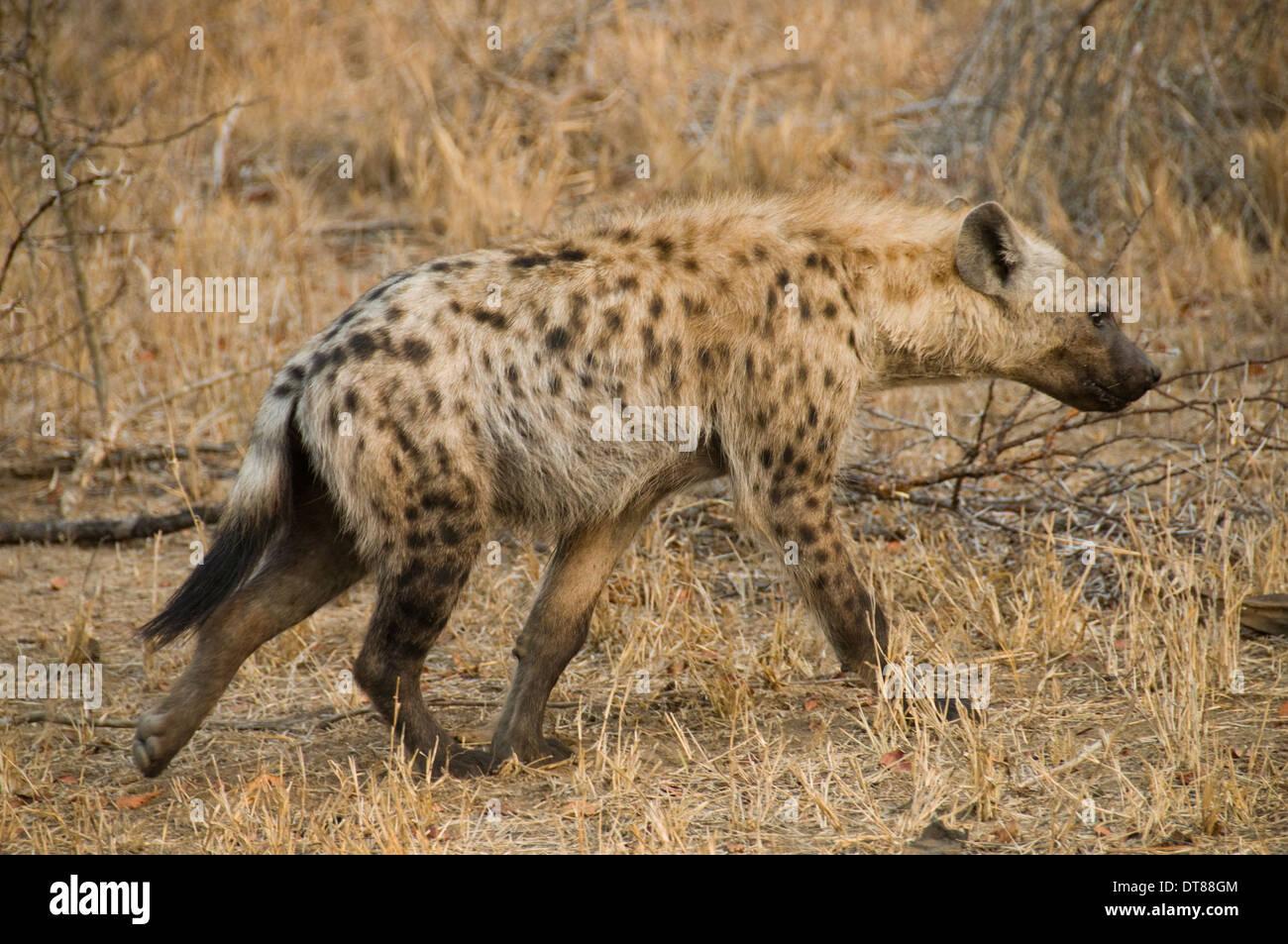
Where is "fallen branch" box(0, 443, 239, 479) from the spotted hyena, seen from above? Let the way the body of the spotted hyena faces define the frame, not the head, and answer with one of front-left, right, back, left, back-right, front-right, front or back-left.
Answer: back-left

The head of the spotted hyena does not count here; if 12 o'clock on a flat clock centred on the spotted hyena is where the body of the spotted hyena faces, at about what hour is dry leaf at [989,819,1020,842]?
The dry leaf is roughly at 1 o'clock from the spotted hyena.

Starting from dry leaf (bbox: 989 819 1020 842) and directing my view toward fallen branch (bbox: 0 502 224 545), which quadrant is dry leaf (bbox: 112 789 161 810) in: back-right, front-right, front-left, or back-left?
front-left

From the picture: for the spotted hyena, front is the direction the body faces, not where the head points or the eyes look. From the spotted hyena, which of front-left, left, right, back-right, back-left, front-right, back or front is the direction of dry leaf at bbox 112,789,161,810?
back

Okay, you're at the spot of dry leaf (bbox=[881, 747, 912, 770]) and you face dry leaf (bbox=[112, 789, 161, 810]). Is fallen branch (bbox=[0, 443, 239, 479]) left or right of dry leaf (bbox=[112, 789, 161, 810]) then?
right

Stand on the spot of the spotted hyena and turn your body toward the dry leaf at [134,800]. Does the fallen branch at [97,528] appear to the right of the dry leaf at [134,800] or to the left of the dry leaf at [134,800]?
right

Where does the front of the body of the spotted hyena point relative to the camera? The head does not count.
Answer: to the viewer's right
